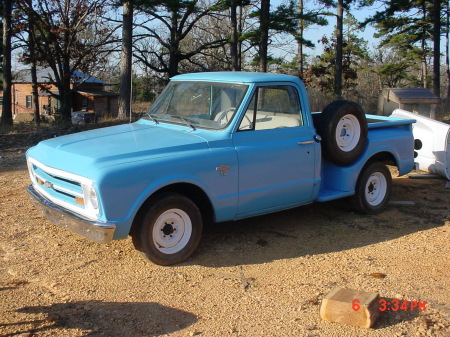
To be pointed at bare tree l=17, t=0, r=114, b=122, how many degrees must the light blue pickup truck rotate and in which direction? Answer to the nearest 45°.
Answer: approximately 135° to its right

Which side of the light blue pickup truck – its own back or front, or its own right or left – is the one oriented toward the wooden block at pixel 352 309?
left

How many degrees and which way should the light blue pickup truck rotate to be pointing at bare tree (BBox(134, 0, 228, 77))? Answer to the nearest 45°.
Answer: approximately 135° to its right

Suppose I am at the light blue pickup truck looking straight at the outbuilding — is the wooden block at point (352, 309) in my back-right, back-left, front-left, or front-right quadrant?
back-right

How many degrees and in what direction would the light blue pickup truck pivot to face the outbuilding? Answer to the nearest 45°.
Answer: approximately 180°

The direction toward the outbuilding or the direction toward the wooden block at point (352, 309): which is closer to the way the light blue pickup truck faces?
the wooden block

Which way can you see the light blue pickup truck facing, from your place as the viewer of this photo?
facing the viewer and to the left of the viewer
